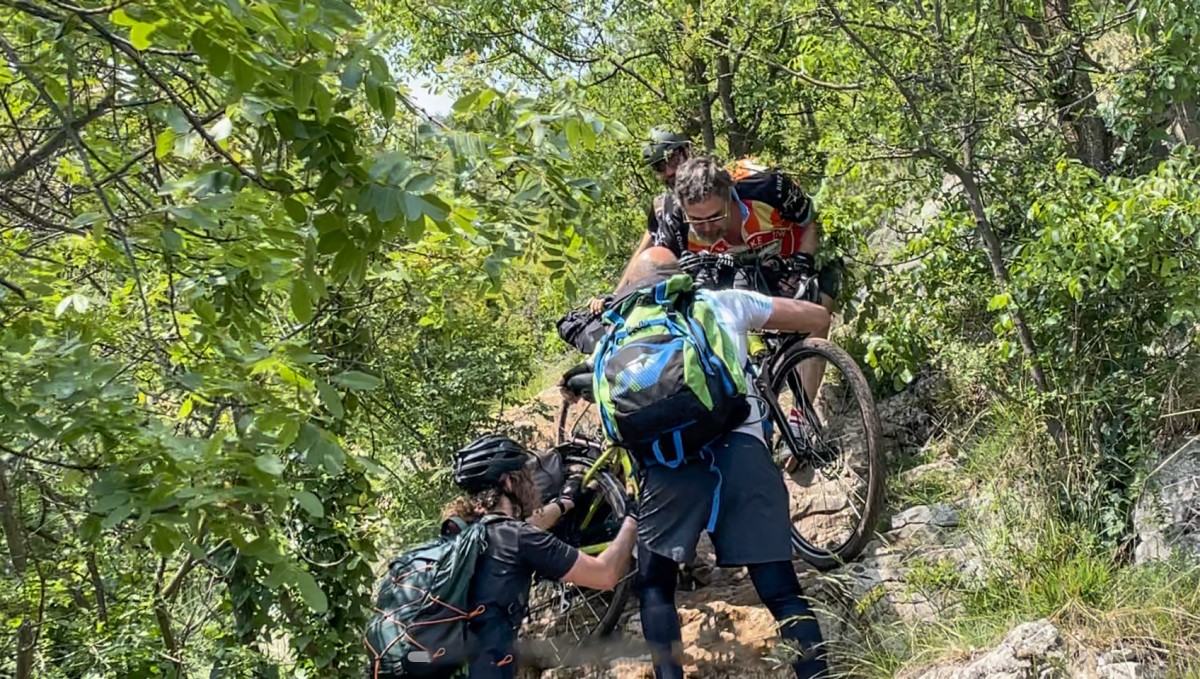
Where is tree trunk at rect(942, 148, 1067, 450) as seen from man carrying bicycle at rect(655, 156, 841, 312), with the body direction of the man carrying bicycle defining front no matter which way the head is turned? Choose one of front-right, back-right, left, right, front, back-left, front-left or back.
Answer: left

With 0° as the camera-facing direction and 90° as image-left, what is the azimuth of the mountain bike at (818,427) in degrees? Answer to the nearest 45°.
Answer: approximately 315°

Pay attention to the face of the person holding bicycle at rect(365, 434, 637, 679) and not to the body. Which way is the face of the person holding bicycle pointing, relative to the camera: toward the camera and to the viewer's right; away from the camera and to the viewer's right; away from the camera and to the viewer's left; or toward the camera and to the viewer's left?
away from the camera and to the viewer's right

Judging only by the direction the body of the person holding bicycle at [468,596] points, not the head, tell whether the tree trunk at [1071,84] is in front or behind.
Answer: in front

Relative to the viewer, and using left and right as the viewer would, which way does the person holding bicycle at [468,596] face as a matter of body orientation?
facing away from the viewer and to the right of the viewer

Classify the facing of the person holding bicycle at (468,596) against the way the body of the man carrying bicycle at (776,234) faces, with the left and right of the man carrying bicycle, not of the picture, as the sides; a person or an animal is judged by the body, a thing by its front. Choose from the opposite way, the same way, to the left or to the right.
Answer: the opposite way

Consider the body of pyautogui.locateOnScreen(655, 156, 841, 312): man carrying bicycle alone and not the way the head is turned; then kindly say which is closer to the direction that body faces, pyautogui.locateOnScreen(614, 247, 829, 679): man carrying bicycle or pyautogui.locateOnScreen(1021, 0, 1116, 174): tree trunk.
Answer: the man carrying bicycle

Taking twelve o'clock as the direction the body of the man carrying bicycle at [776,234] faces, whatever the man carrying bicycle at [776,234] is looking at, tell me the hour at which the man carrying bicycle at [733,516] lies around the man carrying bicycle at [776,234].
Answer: the man carrying bicycle at [733,516] is roughly at 11 o'clock from the man carrying bicycle at [776,234].

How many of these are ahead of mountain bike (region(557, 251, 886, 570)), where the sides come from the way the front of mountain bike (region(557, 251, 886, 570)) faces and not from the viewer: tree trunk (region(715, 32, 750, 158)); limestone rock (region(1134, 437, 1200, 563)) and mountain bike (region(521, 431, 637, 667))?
1

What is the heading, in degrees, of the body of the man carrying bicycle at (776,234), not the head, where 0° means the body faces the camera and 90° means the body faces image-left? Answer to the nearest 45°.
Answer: approximately 45°

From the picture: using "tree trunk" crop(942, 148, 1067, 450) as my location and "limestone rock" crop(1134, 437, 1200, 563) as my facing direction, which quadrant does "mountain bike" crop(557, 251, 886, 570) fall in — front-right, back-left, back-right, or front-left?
back-right

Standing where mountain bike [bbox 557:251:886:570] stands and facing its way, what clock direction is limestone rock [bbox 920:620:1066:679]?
The limestone rock is roughly at 1 o'clock from the mountain bike.

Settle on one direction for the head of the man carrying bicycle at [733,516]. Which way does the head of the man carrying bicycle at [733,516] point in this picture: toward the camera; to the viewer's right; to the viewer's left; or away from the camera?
away from the camera

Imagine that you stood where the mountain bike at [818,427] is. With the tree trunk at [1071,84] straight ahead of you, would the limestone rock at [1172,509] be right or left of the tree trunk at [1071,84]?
right

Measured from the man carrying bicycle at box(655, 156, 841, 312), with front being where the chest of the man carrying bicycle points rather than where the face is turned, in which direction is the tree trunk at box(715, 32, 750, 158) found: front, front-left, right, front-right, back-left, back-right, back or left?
back-right
